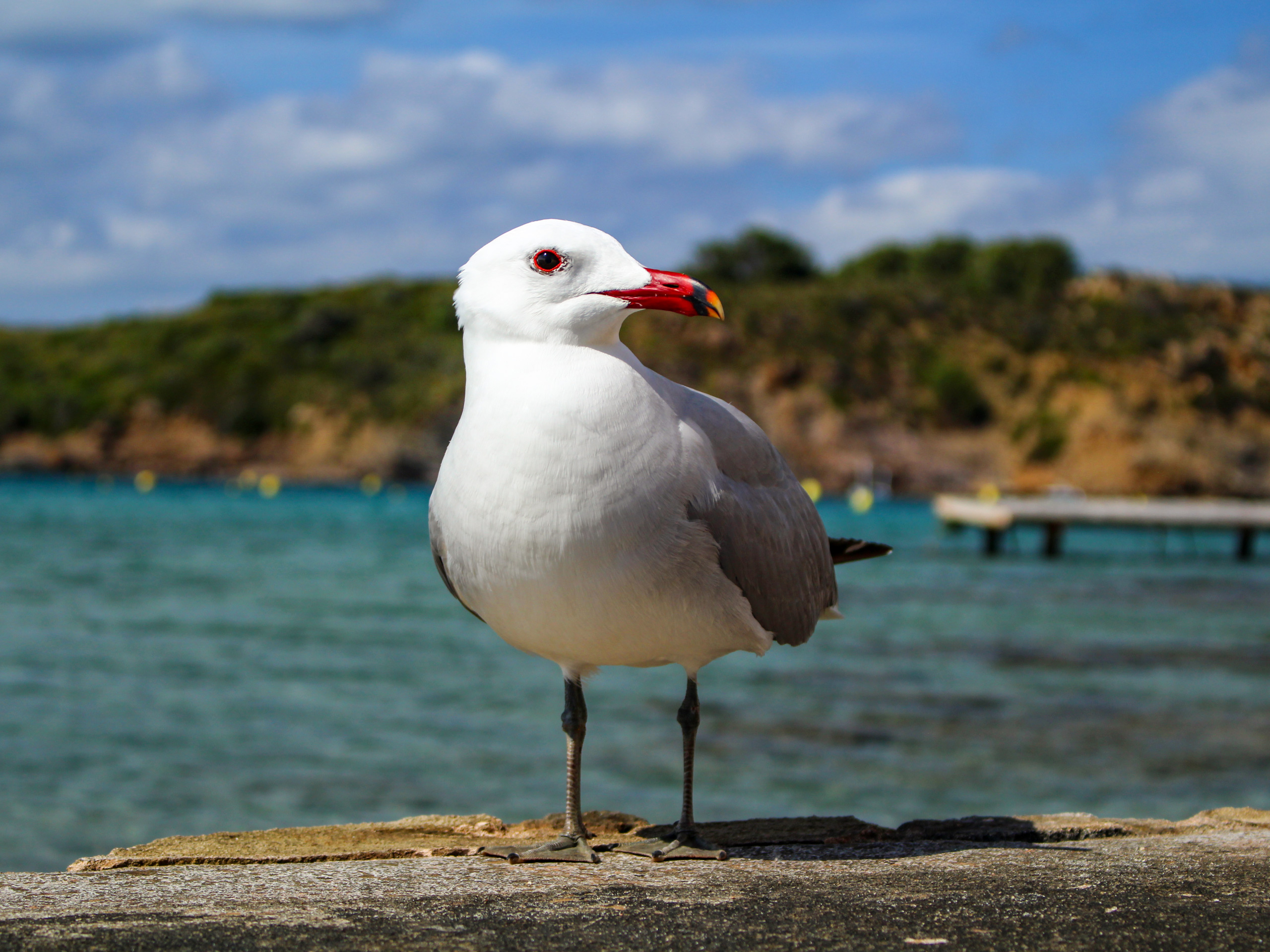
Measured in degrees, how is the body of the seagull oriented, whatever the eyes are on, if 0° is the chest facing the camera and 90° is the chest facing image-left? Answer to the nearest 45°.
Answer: approximately 45°

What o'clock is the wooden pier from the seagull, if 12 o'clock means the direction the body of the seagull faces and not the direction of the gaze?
The wooden pier is roughly at 5 o'clock from the seagull.
